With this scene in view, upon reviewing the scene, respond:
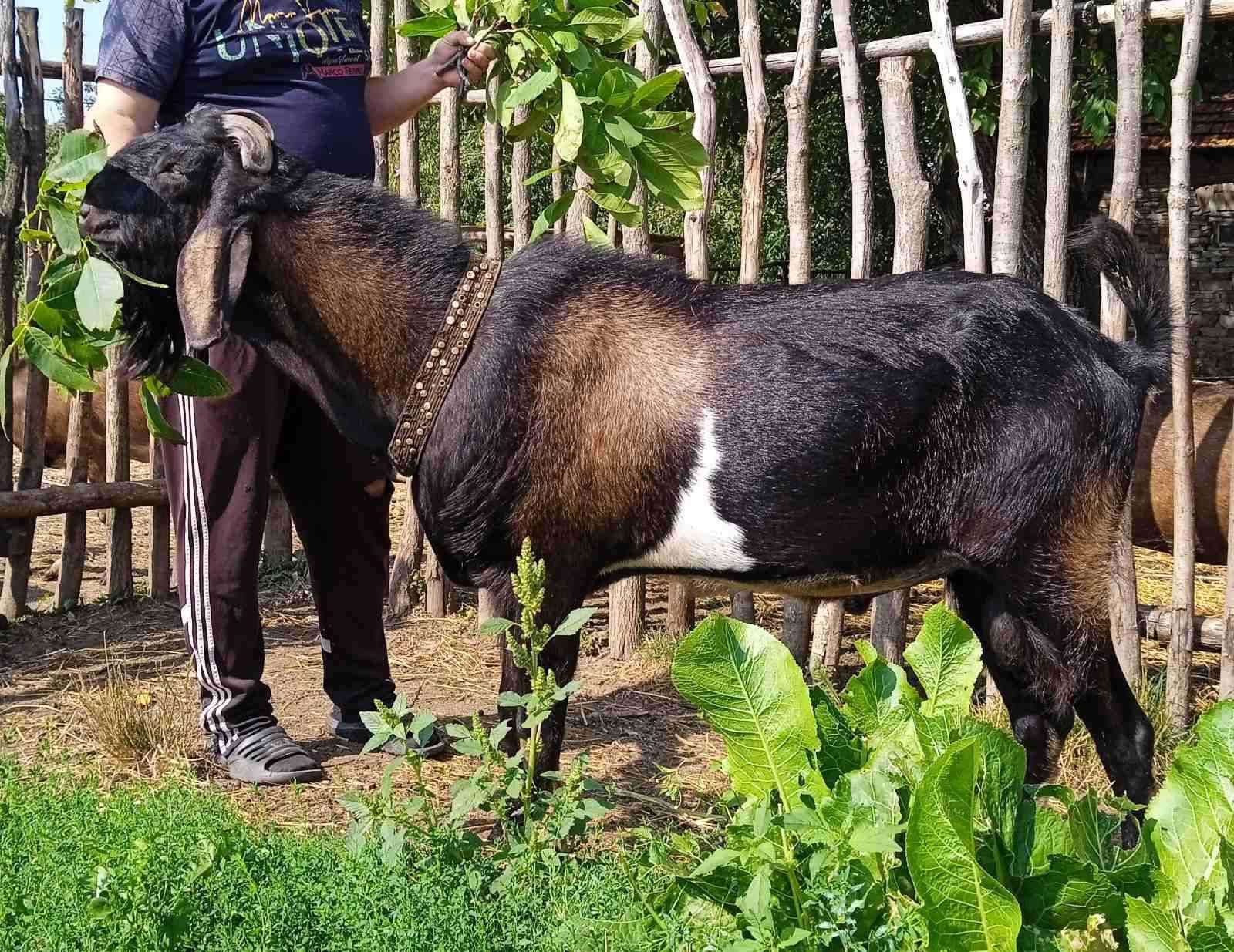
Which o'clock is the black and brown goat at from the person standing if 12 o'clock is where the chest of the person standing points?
The black and brown goat is roughly at 12 o'clock from the person standing.

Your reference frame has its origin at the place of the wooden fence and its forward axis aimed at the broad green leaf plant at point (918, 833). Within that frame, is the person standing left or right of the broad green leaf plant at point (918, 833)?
right

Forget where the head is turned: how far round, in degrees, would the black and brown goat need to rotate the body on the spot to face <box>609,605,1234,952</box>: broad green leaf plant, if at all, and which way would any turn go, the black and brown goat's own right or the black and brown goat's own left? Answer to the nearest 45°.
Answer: approximately 90° to the black and brown goat's own left

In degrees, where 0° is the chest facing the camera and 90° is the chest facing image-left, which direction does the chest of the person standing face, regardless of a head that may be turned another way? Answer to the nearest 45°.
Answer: approximately 315°

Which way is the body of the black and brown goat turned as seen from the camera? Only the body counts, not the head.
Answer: to the viewer's left

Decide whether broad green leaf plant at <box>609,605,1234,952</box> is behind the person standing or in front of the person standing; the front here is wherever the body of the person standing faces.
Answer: in front

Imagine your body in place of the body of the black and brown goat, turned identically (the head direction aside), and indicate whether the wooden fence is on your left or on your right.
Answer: on your right

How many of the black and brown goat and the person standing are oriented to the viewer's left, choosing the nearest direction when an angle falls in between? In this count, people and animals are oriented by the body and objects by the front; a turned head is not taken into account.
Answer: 1

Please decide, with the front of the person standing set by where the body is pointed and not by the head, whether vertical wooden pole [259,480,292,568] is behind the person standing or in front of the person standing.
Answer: behind
